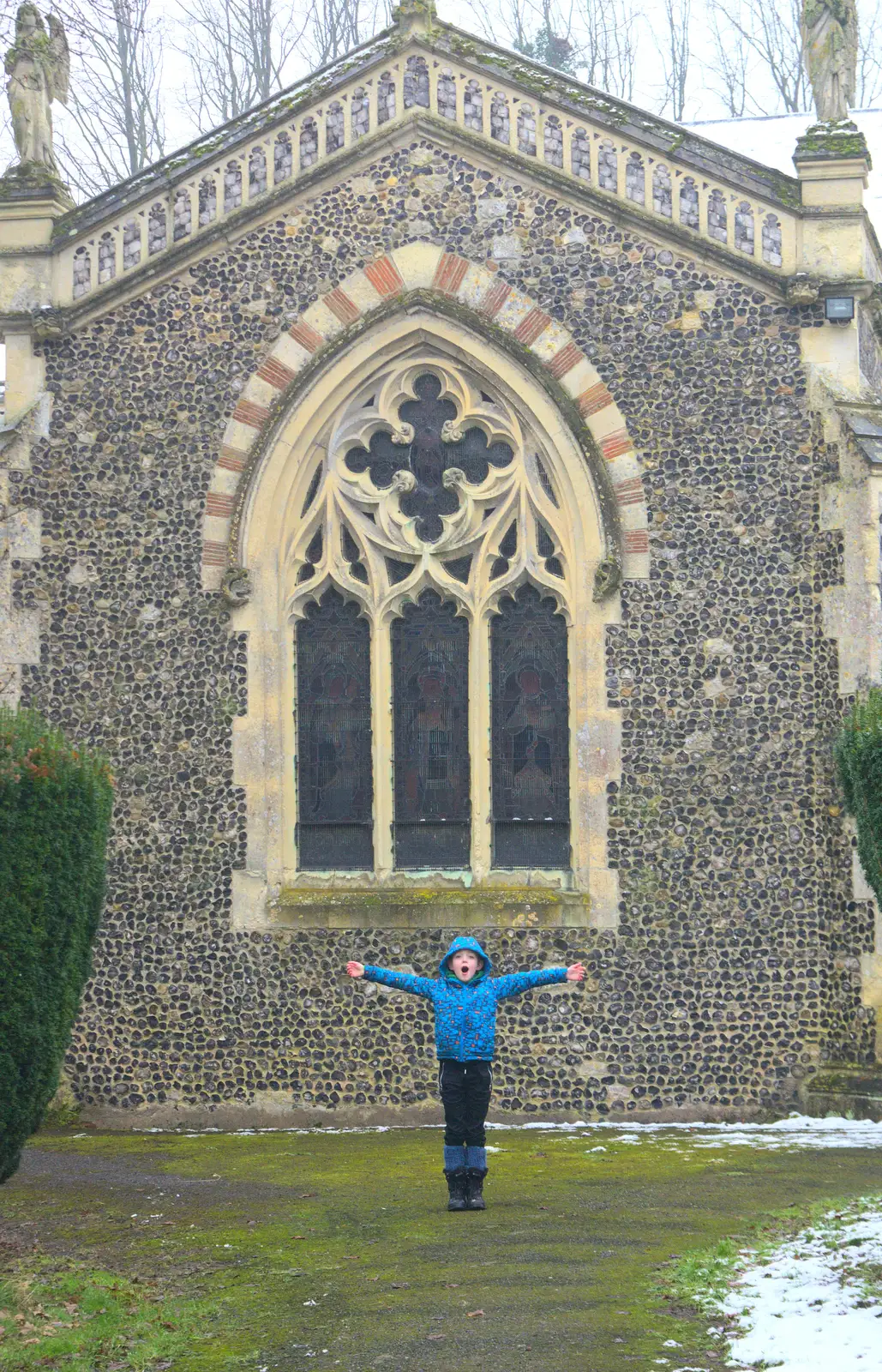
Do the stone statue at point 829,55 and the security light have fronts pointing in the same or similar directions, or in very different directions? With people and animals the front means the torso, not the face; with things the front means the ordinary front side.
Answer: same or similar directions

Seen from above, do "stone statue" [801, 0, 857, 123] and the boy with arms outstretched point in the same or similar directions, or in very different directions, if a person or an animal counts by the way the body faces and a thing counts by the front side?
same or similar directions

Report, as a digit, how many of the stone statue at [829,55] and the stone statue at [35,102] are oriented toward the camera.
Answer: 2

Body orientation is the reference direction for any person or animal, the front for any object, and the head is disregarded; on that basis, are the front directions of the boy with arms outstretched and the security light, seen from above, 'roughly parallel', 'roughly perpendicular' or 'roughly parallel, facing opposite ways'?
roughly parallel

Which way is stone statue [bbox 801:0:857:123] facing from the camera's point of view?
toward the camera

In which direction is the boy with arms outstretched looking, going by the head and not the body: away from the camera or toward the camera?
toward the camera

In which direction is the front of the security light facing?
toward the camera

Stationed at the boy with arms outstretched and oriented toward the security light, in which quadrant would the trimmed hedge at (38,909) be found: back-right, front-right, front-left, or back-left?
back-left

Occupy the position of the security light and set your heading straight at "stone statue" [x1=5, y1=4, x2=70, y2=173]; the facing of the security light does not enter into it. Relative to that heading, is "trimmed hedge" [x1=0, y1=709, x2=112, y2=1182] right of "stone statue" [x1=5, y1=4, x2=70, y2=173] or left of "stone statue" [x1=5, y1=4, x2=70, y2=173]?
left

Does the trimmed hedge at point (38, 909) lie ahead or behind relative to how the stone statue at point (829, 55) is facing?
ahead

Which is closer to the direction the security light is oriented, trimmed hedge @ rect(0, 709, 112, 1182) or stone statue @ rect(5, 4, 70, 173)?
the trimmed hedge
